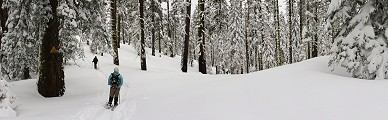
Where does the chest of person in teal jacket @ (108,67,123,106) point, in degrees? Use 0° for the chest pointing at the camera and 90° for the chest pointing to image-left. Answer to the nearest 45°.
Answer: approximately 180°

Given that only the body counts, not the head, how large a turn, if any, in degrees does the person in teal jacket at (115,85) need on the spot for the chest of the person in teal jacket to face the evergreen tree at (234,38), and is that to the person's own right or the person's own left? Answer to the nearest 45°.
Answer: approximately 45° to the person's own right

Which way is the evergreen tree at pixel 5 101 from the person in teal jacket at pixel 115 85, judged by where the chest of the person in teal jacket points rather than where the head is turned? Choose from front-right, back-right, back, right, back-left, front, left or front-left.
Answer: back-left
